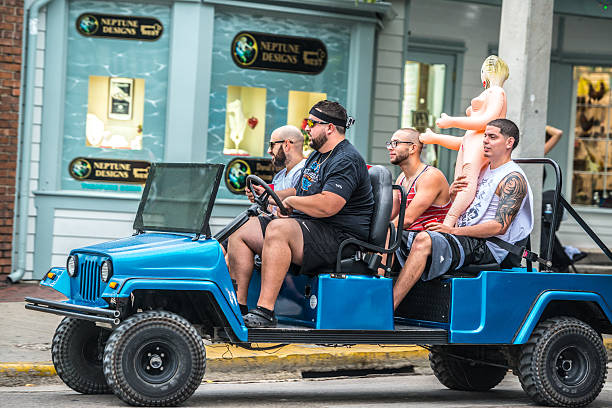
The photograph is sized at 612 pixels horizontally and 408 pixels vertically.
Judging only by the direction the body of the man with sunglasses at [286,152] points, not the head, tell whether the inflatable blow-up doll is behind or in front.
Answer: behind

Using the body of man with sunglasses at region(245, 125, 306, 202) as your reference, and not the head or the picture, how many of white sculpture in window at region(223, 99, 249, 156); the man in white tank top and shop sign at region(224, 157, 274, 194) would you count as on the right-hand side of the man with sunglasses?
2

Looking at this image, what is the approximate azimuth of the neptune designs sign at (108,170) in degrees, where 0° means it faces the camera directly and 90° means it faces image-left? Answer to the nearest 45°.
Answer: approximately 0°

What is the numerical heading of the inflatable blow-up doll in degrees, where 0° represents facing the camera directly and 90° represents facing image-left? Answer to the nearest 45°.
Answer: approximately 90°

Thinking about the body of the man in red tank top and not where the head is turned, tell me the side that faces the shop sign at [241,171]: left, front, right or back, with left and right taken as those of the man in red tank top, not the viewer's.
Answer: right

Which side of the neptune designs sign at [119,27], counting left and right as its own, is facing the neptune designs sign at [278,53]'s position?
left

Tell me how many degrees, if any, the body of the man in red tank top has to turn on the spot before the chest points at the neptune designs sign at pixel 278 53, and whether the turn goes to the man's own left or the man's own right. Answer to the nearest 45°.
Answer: approximately 135° to the man's own right

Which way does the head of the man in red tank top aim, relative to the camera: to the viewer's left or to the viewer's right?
to the viewer's left

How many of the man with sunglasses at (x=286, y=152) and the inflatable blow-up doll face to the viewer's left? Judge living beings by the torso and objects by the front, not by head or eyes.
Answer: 2

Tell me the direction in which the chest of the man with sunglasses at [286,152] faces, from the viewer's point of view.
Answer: to the viewer's left

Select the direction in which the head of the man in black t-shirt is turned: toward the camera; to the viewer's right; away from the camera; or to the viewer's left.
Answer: to the viewer's left

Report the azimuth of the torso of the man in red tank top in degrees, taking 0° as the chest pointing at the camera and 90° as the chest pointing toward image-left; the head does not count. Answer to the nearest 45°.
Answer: approximately 45°

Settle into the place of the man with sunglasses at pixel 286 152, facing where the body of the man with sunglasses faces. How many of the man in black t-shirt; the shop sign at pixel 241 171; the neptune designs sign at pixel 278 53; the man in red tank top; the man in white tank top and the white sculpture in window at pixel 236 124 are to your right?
3
